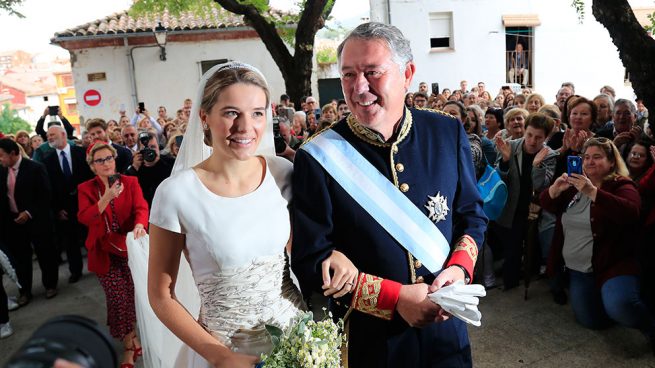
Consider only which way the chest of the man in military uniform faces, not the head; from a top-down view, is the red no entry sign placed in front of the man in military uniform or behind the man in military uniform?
behind

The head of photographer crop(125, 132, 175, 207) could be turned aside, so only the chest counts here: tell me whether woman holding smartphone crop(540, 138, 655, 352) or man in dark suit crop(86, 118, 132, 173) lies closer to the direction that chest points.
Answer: the woman holding smartphone

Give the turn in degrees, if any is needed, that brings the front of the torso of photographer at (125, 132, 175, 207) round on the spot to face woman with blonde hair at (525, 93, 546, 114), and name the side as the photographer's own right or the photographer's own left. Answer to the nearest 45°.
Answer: approximately 90° to the photographer's own left

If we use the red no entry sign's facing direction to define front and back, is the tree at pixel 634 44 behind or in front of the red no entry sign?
in front

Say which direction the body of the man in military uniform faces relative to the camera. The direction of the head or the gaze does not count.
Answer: toward the camera

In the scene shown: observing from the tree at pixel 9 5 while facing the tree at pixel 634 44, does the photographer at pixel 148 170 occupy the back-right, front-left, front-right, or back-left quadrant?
front-right

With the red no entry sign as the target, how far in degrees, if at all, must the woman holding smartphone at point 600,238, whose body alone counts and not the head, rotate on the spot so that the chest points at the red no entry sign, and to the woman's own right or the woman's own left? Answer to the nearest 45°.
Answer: approximately 90° to the woman's own right

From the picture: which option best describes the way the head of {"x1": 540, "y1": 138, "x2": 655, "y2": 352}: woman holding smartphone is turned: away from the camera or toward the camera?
toward the camera

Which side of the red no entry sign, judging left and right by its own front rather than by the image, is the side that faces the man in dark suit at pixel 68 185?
front

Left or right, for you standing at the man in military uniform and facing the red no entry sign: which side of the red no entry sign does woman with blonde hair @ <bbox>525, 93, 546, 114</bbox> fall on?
right

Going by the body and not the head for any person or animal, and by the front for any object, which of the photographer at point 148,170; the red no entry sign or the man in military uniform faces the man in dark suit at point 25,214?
the red no entry sign

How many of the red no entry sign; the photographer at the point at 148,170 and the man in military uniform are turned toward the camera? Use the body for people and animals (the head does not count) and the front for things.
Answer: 3

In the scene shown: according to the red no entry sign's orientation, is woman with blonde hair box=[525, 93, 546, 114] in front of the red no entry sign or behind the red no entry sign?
in front

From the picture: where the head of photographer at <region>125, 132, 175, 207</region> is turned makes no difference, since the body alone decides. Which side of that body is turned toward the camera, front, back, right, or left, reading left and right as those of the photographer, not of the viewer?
front
